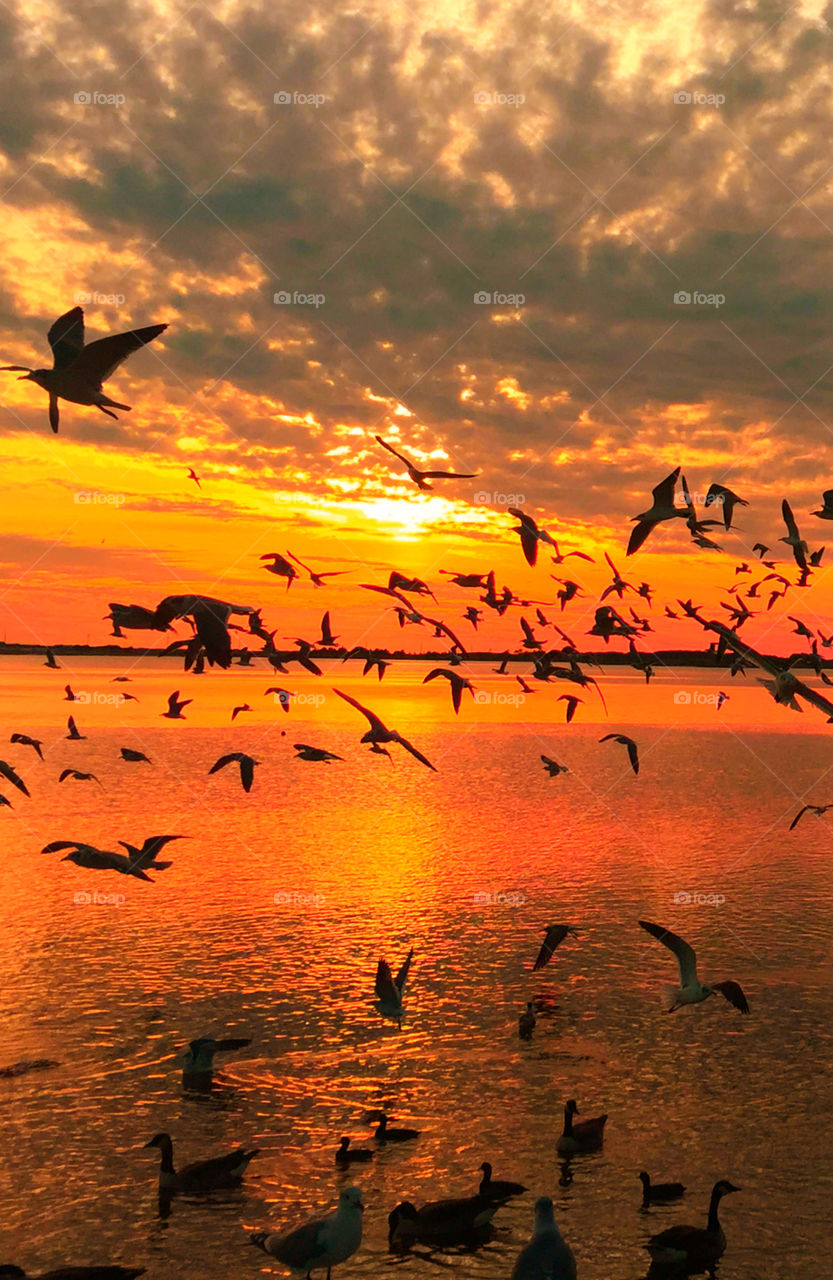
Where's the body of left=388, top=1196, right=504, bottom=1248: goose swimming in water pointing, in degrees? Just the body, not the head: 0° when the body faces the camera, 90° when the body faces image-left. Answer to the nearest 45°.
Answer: approximately 90°

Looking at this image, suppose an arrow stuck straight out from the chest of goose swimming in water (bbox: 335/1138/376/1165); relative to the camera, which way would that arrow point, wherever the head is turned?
to the viewer's left

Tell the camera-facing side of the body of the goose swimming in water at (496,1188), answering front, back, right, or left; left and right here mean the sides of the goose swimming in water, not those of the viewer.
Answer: left

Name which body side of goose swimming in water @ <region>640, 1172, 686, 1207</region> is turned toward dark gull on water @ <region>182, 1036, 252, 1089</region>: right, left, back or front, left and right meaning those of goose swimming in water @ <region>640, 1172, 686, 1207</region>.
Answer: front

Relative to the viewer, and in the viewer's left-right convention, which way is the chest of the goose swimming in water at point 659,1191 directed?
facing to the left of the viewer

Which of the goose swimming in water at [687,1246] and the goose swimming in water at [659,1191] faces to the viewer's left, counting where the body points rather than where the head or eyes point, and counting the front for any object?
the goose swimming in water at [659,1191]

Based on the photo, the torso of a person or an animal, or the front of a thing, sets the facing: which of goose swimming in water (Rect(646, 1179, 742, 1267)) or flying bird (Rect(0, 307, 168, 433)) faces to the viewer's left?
the flying bird

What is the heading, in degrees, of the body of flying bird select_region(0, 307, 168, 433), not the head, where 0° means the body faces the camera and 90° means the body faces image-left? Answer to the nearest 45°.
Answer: approximately 90°

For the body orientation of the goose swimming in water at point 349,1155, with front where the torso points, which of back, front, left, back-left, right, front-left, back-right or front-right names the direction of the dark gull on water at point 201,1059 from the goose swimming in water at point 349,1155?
front-right

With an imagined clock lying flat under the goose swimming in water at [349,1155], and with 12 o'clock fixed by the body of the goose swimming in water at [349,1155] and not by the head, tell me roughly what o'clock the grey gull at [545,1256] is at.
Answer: the grey gull at [545,1256] is roughly at 8 o'clock from the goose swimming in water at [349,1155].

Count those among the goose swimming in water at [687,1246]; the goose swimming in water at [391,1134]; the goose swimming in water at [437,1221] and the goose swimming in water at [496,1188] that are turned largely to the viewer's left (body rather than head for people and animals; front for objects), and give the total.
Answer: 3

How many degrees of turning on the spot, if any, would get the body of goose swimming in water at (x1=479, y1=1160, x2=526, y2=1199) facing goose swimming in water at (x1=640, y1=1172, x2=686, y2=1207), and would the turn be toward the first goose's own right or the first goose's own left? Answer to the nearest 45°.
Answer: approximately 180°
